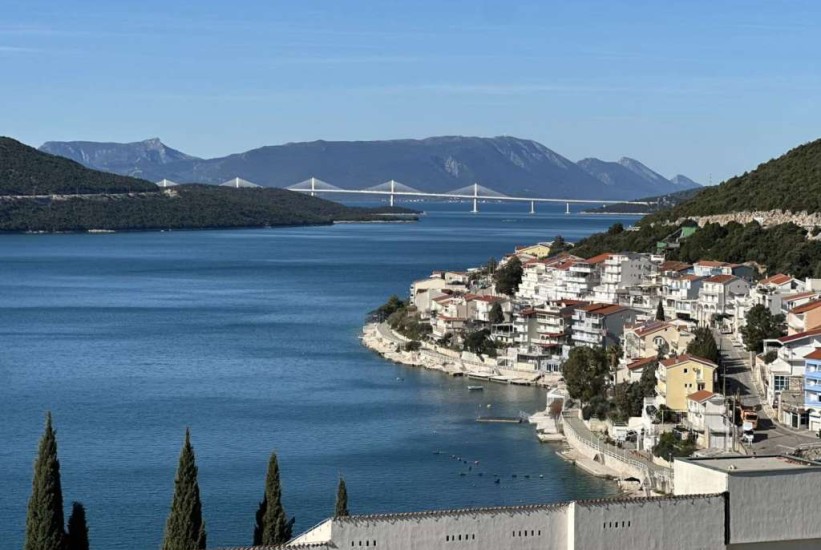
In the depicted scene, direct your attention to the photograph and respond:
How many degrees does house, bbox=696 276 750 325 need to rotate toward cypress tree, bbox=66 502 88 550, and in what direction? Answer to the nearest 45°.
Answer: approximately 45° to its left

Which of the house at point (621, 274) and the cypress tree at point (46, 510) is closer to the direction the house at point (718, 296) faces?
the cypress tree

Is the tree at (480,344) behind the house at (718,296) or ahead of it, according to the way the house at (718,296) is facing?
ahead

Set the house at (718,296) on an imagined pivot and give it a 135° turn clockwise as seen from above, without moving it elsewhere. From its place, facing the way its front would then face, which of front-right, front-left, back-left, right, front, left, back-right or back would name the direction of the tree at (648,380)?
back

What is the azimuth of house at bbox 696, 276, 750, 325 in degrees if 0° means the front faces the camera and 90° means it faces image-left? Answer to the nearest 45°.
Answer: approximately 45°

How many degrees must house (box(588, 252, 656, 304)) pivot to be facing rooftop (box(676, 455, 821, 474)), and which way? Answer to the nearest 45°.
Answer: approximately 45° to its left

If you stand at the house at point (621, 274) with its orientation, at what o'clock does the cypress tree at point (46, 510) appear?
The cypress tree is roughly at 11 o'clock from the house.

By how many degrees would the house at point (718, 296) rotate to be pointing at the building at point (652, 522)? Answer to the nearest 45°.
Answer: approximately 45° to its left

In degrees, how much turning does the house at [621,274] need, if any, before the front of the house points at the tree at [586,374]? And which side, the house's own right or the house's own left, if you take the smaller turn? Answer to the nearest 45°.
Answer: approximately 45° to the house's own left

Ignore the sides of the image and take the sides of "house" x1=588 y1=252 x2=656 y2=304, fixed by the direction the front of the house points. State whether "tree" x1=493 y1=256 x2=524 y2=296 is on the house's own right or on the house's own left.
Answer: on the house's own right

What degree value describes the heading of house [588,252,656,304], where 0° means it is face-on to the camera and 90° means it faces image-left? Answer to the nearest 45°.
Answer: approximately 45°

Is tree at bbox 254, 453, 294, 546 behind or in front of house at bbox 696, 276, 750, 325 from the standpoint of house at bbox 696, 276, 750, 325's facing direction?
in front
